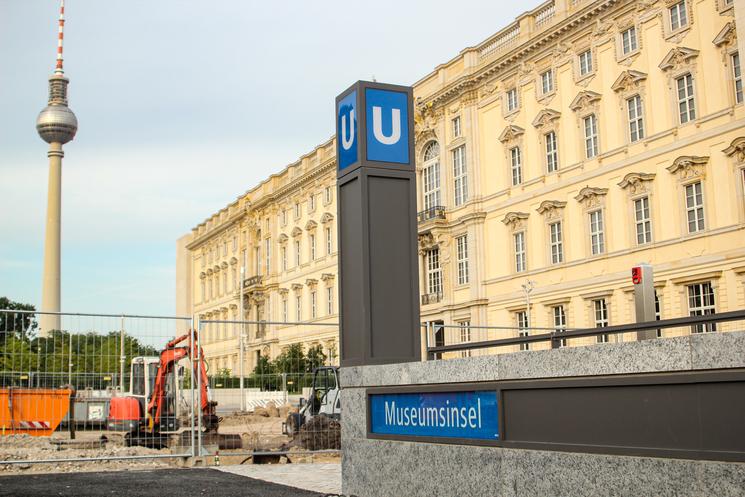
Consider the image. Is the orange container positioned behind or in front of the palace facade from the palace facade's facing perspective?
in front

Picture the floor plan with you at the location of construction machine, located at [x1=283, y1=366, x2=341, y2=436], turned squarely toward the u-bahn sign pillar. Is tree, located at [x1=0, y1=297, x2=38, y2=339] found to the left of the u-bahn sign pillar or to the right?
right

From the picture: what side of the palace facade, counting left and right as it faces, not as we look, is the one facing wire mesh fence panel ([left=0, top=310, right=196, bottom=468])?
front

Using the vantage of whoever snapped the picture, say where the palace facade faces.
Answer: facing the viewer and to the left of the viewer

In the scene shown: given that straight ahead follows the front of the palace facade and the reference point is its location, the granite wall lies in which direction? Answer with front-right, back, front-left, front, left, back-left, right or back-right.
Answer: front-left

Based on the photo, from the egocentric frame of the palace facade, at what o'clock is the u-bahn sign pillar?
The u-bahn sign pillar is roughly at 11 o'clock from the palace facade.

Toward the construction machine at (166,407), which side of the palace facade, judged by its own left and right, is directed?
front

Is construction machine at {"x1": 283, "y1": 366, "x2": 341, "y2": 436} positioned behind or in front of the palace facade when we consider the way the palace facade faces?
in front
